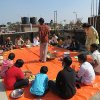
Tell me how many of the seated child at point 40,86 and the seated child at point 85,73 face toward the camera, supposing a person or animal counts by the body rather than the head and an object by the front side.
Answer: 0

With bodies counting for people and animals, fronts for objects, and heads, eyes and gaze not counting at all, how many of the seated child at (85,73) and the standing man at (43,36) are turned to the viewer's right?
0

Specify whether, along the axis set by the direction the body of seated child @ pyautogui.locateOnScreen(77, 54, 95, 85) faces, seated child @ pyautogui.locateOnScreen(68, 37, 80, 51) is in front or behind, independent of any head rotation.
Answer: in front

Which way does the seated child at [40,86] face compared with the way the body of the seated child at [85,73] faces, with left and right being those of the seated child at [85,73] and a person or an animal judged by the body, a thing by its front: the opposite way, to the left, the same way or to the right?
to the right

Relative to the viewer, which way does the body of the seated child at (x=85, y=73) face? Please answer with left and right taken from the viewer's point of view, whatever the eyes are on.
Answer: facing away from the viewer and to the left of the viewer

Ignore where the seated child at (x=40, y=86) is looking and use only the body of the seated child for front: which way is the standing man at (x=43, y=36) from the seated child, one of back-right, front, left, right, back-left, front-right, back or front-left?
front-left

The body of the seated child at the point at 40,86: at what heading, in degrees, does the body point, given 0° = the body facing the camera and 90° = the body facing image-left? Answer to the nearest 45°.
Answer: approximately 225°

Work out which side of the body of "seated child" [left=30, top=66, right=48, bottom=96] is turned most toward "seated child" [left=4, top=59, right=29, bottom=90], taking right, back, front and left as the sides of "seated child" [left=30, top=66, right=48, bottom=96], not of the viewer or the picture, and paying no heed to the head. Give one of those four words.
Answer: left

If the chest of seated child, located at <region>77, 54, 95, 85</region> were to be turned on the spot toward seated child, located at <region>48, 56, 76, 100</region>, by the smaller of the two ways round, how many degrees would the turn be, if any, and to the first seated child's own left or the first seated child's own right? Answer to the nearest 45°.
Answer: approximately 90° to the first seated child's own left
